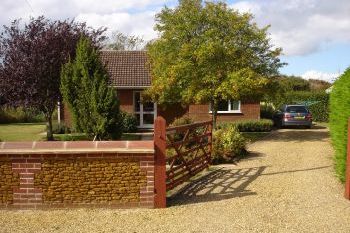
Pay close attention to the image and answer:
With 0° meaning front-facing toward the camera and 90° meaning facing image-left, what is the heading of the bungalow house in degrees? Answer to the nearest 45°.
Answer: approximately 0°

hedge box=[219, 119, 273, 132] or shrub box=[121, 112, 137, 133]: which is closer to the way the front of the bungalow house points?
the shrub

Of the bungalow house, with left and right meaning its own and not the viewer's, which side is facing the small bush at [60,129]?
right

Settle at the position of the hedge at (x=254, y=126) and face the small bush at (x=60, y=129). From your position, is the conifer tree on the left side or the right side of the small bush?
left

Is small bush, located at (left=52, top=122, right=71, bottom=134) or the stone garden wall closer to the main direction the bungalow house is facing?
the stone garden wall

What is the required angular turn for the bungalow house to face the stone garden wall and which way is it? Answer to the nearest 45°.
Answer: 0° — it already faces it
